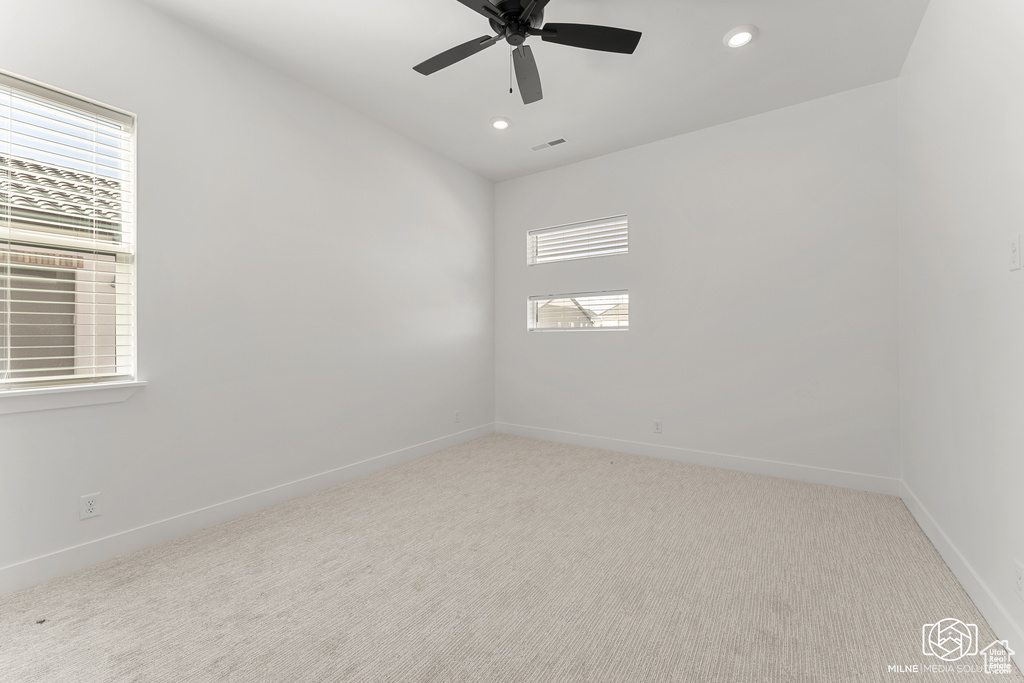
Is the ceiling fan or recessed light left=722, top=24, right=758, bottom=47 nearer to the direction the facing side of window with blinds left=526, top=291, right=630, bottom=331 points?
the ceiling fan

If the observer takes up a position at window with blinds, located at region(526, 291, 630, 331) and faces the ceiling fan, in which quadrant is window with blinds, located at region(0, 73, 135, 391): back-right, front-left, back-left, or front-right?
front-right

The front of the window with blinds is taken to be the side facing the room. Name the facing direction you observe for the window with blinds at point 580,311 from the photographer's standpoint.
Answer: facing the viewer and to the left of the viewer

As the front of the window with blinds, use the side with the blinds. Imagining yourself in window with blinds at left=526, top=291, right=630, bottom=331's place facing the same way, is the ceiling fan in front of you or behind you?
in front

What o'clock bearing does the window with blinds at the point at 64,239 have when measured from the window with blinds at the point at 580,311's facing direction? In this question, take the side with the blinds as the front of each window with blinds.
the window with blinds at the point at 64,239 is roughly at 12 o'clock from the window with blinds at the point at 580,311.
